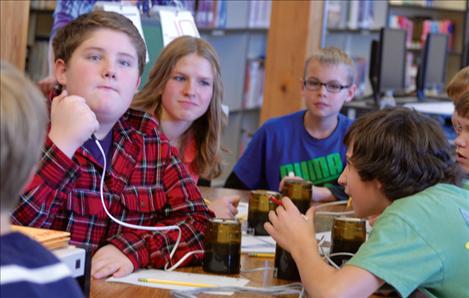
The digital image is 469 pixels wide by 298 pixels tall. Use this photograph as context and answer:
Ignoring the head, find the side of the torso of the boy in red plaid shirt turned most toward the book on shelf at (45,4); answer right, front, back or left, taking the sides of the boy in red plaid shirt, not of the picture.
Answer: back

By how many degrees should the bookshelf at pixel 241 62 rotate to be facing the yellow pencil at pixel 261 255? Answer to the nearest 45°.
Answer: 0° — it already faces it

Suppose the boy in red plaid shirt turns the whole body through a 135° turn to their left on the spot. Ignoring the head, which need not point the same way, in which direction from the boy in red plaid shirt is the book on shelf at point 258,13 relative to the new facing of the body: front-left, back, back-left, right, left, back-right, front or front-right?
front-left

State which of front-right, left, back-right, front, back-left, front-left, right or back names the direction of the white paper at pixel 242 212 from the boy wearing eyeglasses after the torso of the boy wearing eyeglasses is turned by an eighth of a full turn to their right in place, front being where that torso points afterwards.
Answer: front-left

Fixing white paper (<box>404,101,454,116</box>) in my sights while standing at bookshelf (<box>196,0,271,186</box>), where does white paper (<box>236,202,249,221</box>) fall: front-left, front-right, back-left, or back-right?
front-right

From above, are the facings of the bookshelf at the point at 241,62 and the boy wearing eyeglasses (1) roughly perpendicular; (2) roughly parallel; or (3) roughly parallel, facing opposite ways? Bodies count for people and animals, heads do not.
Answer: roughly parallel

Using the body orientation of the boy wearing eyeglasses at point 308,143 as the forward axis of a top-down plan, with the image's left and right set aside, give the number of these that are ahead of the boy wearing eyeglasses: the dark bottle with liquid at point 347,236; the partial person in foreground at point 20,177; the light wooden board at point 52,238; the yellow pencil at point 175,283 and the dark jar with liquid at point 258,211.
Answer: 5

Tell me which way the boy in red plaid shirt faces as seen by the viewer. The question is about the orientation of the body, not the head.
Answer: toward the camera

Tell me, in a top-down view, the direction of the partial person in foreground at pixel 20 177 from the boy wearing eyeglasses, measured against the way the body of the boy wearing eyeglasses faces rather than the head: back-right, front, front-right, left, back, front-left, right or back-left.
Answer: front

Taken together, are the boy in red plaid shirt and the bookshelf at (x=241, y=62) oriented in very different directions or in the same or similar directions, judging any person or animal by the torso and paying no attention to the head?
same or similar directions

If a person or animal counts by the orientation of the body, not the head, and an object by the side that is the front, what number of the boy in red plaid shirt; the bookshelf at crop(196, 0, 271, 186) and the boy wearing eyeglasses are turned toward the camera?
3

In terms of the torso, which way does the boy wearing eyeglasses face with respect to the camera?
toward the camera

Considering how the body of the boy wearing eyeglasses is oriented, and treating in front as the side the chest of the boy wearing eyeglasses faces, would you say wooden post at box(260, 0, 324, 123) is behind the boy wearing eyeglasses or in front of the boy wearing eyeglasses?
behind

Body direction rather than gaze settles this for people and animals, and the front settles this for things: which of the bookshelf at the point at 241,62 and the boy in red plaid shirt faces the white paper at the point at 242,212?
the bookshelf

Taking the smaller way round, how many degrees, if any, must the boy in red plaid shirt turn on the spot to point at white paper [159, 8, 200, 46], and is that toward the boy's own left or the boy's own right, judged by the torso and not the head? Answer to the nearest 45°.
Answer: approximately 180°

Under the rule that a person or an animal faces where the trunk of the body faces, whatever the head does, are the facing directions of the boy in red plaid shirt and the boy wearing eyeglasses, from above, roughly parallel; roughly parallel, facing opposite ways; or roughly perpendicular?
roughly parallel

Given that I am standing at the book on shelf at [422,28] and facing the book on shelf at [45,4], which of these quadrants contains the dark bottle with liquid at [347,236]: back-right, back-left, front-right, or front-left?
front-left
